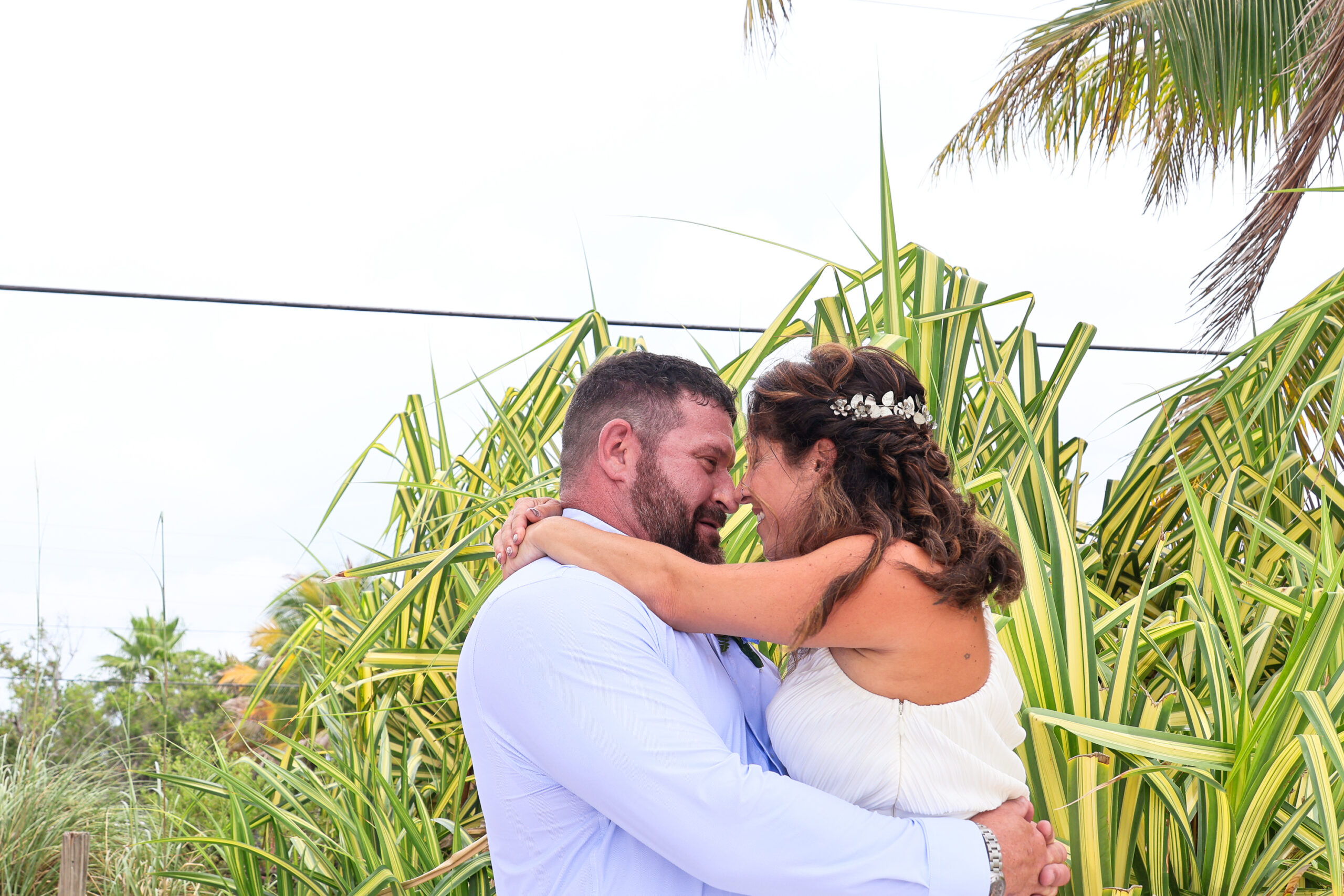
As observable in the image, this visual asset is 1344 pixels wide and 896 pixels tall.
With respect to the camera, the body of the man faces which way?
to the viewer's right

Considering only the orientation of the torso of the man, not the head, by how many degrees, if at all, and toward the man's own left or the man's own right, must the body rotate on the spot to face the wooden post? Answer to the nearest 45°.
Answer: approximately 135° to the man's own left

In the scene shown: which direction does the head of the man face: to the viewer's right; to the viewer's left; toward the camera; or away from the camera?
to the viewer's right

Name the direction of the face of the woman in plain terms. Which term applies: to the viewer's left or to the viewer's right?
to the viewer's left

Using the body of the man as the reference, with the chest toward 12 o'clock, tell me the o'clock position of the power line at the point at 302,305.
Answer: The power line is roughly at 8 o'clock from the man.

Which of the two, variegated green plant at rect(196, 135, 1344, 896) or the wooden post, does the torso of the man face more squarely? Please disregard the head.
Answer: the variegated green plant

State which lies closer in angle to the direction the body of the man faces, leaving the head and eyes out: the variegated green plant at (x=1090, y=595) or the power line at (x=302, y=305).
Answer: the variegated green plant
